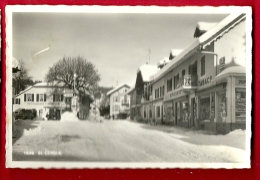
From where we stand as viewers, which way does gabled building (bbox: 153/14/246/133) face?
facing the viewer and to the left of the viewer

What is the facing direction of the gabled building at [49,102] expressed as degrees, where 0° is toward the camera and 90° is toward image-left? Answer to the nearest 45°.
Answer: approximately 0°

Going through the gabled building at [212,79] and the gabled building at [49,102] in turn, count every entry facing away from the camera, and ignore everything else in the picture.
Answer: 0
